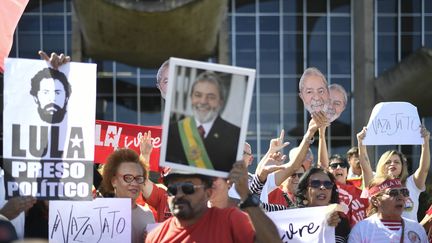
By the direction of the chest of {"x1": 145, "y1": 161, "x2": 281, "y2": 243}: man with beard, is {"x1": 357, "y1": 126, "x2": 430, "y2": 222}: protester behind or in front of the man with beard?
behind

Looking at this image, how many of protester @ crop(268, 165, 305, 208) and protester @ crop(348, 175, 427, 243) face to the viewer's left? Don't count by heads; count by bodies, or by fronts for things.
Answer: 0

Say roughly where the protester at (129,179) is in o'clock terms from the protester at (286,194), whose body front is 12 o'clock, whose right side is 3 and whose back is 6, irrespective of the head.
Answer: the protester at (129,179) is roughly at 3 o'clock from the protester at (286,194).

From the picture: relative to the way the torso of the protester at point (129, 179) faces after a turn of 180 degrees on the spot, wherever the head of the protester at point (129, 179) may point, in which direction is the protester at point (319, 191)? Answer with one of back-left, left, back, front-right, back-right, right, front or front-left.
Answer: back-right

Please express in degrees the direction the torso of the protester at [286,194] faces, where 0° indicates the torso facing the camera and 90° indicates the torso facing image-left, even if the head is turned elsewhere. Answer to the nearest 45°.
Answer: approximately 315°

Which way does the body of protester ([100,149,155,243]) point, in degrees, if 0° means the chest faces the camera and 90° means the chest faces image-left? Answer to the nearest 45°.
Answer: approximately 315°

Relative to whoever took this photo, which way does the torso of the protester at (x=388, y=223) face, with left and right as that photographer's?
facing the viewer and to the right of the viewer
